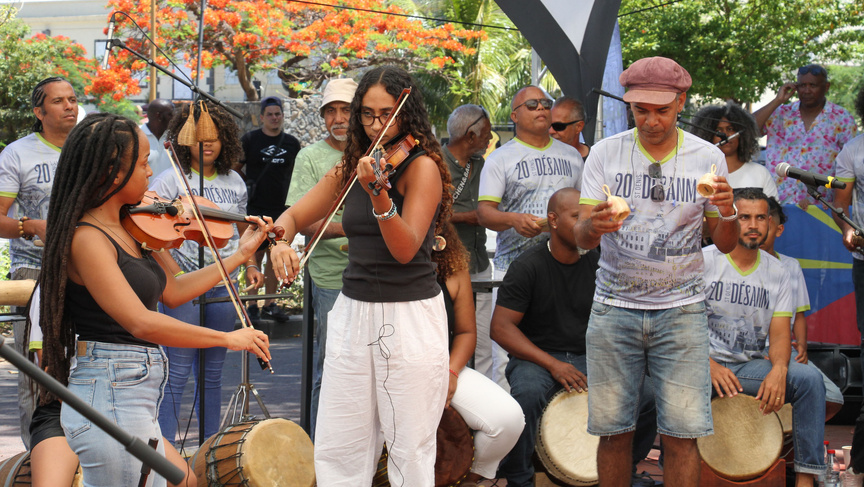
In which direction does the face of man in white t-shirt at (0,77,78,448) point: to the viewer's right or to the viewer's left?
to the viewer's right

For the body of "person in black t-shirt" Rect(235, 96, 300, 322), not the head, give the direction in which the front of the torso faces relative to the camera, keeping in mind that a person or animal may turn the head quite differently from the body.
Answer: toward the camera

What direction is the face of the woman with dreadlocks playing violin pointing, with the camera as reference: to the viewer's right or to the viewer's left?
to the viewer's right

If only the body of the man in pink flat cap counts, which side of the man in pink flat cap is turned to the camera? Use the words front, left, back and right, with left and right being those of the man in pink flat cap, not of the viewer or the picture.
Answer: front

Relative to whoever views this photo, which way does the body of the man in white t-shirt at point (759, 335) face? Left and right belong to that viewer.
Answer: facing the viewer

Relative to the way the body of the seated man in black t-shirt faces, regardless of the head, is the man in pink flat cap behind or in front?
in front

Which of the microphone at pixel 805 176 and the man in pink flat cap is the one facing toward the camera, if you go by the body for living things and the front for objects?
the man in pink flat cap

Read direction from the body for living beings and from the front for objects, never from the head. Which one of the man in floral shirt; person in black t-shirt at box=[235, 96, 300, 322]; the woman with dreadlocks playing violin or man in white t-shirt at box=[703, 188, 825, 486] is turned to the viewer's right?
the woman with dreadlocks playing violin

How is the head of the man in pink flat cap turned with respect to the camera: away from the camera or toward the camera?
toward the camera

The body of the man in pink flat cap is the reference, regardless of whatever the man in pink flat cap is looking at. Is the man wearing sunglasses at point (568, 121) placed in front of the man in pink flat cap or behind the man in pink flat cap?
behind

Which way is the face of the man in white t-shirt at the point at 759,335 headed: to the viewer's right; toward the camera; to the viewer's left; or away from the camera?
toward the camera

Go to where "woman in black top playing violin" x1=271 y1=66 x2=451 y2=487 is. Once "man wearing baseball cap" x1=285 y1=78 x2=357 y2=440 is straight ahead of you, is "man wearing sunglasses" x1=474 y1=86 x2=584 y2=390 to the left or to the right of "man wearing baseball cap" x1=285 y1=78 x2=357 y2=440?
right

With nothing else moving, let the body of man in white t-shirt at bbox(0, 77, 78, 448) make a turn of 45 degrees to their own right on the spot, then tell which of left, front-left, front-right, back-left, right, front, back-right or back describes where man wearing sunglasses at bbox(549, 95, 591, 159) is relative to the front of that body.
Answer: left

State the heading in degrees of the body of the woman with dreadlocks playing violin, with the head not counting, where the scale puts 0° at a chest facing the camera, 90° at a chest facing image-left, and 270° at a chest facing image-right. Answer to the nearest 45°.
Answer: approximately 270°
